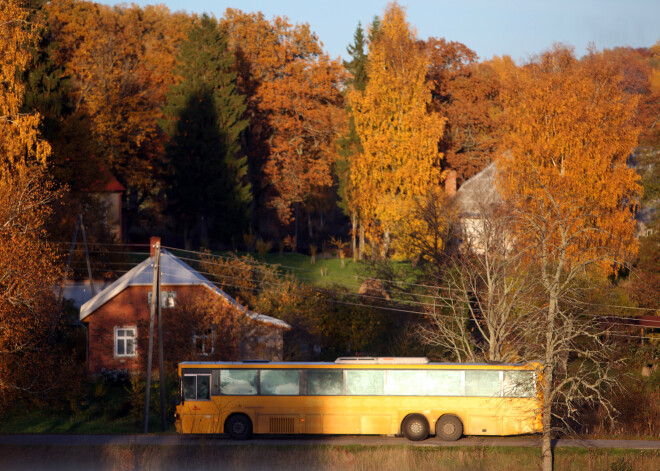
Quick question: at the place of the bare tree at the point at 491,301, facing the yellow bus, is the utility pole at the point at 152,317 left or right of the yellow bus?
right

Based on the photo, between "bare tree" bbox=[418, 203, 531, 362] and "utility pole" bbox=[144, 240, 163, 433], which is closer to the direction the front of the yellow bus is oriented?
the utility pole

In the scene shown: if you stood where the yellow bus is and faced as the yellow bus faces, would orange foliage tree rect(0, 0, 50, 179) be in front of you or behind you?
in front

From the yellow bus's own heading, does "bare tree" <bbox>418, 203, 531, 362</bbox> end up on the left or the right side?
on its right

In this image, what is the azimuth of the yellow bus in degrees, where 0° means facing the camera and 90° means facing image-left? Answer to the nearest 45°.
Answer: approximately 90°

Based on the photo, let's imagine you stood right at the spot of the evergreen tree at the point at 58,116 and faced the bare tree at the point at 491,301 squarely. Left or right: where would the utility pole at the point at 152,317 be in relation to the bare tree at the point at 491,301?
right

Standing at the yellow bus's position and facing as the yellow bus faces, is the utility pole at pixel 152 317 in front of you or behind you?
in front

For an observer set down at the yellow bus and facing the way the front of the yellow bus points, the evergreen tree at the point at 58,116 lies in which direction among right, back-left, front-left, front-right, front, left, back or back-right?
front-right

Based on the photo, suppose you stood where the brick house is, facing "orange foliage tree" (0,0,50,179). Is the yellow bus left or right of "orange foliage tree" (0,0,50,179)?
left
